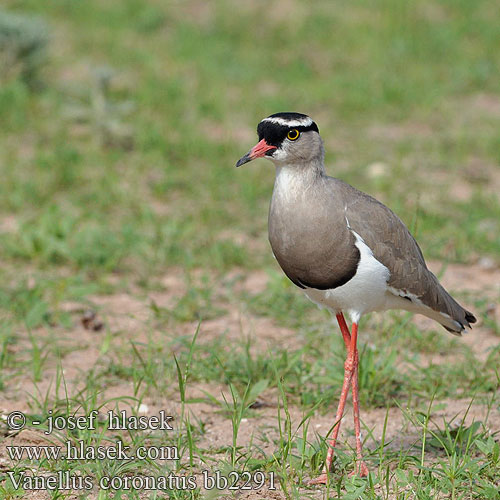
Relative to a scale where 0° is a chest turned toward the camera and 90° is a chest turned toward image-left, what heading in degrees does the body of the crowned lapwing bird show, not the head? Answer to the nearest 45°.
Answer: approximately 45°

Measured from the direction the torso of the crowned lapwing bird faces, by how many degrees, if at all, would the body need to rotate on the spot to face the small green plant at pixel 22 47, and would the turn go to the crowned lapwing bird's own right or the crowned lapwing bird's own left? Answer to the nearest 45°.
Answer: approximately 90° to the crowned lapwing bird's own right
